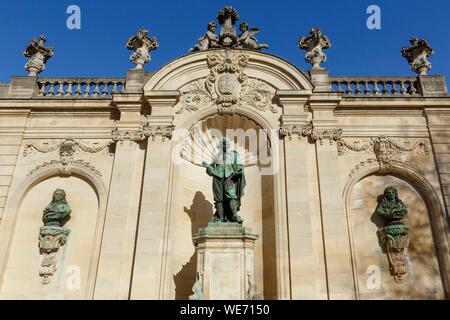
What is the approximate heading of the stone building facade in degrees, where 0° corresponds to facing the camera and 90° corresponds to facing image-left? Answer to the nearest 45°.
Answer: approximately 0°

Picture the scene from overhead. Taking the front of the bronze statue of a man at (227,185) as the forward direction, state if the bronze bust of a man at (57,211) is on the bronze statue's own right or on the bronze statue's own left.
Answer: on the bronze statue's own right
